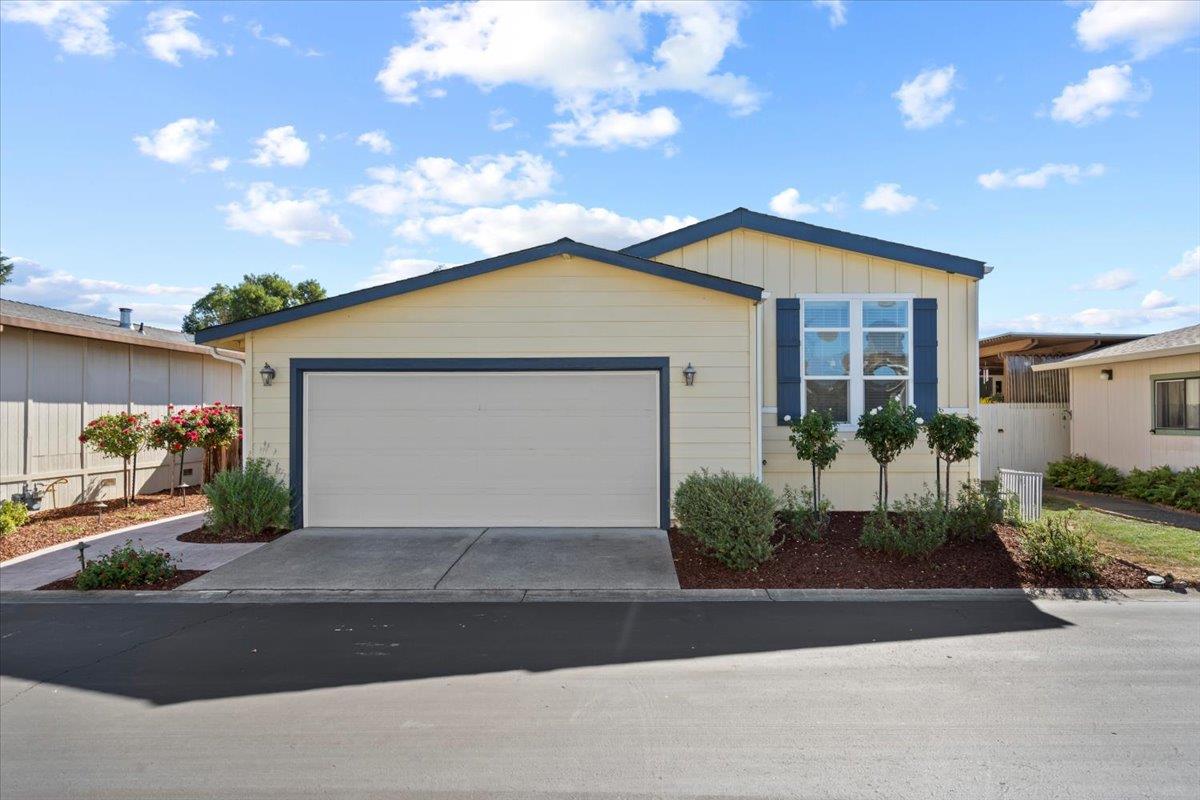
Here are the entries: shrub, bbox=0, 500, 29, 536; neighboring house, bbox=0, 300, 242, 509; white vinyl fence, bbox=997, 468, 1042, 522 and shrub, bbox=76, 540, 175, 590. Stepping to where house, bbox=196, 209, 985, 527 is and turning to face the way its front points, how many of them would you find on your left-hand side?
1

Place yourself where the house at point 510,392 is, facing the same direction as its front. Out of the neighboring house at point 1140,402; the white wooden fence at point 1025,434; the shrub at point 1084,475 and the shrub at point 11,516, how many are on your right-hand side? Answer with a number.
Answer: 1

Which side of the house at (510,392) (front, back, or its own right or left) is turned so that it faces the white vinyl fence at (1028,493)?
left

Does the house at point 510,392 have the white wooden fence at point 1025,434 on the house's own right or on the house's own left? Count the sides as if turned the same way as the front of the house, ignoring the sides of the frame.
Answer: on the house's own left

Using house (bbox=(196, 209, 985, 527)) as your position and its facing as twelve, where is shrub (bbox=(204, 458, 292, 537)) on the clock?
The shrub is roughly at 3 o'clock from the house.

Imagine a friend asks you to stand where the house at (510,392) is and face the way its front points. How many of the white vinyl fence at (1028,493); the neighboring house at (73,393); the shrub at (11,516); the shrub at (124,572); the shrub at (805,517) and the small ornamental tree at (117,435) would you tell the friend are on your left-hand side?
2

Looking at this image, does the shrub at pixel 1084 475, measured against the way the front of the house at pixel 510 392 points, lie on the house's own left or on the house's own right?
on the house's own left

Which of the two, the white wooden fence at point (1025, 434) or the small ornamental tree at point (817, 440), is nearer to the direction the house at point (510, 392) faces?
the small ornamental tree

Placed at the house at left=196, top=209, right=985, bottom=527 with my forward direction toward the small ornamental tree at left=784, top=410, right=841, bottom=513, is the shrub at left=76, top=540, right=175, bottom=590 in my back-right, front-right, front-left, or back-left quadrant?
back-right

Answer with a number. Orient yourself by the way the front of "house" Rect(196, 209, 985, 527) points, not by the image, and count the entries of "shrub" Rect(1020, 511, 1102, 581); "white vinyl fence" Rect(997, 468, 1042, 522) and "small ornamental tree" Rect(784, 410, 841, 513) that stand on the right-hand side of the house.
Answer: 0

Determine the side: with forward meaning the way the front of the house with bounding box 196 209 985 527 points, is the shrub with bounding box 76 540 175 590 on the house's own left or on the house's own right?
on the house's own right

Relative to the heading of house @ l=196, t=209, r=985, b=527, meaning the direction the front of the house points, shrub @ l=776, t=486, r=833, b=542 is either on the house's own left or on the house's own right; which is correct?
on the house's own left

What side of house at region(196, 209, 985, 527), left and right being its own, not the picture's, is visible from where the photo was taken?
front
